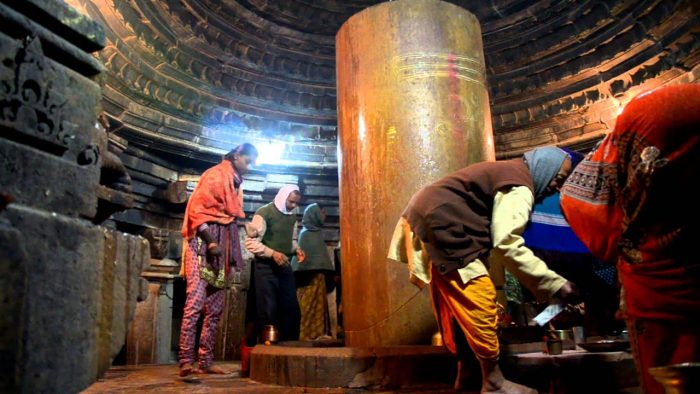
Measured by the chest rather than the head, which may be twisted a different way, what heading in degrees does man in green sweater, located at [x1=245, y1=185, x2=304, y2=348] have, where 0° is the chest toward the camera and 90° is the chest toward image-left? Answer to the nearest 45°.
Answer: approximately 315°

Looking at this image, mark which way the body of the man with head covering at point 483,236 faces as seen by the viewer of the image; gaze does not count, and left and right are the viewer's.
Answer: facing to the right of the viewer

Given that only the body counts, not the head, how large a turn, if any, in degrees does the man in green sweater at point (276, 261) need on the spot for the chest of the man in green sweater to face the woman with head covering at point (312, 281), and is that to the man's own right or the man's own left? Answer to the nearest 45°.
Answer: approximately 90° to the man's own left

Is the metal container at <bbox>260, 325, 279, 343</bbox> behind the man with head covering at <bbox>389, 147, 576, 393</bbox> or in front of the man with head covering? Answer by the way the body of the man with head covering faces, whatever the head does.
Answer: behind

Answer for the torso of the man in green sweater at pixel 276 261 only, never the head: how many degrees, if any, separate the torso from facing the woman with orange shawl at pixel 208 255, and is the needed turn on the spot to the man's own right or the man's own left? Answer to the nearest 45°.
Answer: approximately 45° to the man's own right

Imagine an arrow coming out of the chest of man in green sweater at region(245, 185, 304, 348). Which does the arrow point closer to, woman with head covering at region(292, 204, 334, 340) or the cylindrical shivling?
the cylindrical shivling

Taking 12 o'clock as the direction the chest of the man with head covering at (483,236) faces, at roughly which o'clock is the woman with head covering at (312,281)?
the woman with head covering at (312,281) is roughly at 8 o'clock from the man with head covering at (483,236).
